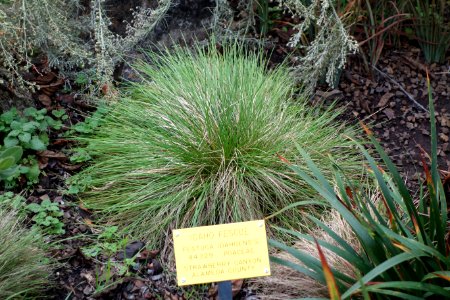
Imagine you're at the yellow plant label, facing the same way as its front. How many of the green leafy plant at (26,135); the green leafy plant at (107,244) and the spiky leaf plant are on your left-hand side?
1

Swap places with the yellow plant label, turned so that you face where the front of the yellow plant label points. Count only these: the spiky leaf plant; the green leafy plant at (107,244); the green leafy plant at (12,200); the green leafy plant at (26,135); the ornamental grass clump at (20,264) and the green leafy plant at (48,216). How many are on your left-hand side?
1

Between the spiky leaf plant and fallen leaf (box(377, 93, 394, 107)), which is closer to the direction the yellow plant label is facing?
the spiky leaf plant

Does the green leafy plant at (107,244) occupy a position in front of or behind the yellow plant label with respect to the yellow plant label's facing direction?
behind

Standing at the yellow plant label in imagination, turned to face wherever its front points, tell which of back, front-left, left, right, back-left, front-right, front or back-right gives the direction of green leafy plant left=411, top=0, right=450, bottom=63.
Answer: back-left

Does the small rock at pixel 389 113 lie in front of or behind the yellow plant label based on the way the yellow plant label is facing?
behind

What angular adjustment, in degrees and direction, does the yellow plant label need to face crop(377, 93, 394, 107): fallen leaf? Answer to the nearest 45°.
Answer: approximately 135° to its left

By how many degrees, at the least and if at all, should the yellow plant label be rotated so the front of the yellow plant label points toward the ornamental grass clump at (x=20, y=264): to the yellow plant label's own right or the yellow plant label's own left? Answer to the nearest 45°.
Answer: approximately 135° to the yellow plant label's own right

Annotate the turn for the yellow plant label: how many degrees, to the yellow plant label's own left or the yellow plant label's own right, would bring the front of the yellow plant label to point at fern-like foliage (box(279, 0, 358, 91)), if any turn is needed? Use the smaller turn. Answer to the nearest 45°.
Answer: approximately 135° to the yellow plant label's own left

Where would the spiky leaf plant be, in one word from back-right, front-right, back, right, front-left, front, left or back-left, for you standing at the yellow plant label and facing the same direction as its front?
left

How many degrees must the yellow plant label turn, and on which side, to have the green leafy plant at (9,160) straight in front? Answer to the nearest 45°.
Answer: approximately 135° to its right

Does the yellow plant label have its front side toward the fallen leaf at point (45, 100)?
no

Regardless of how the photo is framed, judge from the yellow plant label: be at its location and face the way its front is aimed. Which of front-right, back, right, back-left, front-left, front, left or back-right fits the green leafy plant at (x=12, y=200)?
back-right

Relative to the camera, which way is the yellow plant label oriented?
toward the camera
